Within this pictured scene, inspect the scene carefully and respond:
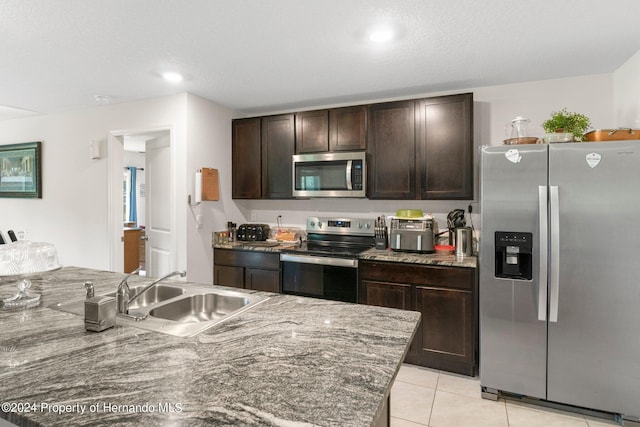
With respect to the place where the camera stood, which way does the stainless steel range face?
facing the viewer and to the left of the viewer

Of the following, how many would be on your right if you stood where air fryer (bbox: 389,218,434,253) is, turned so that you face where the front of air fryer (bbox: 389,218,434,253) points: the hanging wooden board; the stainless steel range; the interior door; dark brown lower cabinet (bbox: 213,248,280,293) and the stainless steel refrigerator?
4

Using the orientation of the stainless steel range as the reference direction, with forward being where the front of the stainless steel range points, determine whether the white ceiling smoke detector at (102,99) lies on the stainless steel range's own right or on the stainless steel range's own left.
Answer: on the stainless steel range's own right

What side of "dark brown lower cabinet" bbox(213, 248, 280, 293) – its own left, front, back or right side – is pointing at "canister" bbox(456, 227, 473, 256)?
left

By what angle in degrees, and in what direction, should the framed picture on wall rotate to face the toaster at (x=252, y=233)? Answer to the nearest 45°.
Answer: approximately 90° to its left

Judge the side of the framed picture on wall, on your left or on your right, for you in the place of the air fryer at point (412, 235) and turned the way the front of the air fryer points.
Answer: on your right

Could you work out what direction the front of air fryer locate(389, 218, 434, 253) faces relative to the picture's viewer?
facing the viewer

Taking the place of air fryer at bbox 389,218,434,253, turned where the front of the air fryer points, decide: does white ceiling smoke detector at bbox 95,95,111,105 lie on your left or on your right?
on your right

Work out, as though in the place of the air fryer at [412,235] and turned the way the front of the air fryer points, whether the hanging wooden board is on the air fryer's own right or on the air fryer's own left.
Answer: on the air fryer's own right
